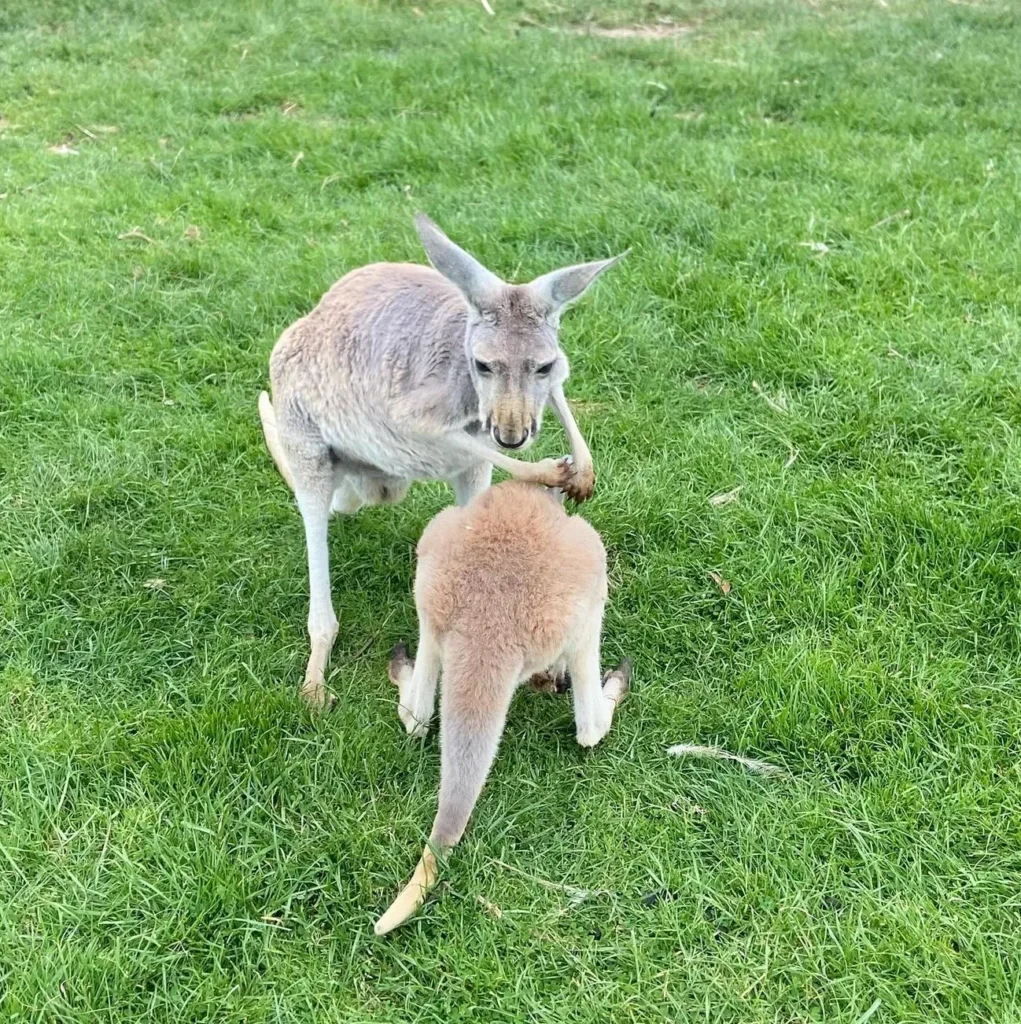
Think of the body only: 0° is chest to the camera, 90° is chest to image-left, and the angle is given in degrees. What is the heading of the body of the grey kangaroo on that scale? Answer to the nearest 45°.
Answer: approximately 315°
